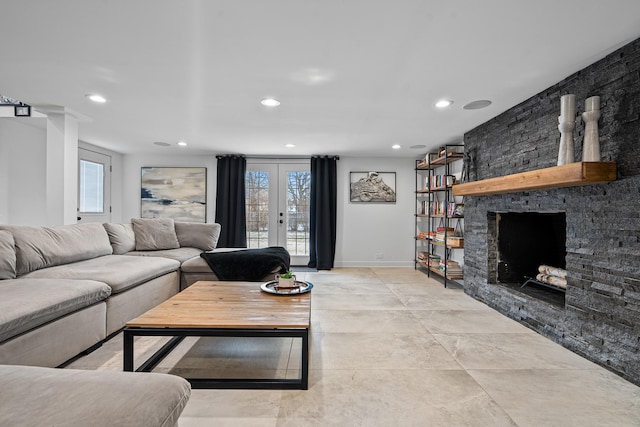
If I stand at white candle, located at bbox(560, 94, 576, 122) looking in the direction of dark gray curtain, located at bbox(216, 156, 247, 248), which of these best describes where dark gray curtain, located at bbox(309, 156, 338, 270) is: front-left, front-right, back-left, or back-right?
front-right

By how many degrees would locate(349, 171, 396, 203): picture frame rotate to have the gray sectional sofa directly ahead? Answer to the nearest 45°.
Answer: approximately 45° to its right

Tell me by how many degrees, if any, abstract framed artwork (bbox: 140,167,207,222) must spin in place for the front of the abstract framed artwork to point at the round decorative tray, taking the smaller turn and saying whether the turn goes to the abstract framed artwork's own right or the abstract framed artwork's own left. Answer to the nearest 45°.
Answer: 0° — it already faces it

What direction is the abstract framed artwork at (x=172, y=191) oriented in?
toward the camera

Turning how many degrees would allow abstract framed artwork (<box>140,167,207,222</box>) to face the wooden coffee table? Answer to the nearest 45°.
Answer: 0° — it already faces it

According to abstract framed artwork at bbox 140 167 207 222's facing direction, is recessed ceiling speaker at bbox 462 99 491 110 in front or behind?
in front

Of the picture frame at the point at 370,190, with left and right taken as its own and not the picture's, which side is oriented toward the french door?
right

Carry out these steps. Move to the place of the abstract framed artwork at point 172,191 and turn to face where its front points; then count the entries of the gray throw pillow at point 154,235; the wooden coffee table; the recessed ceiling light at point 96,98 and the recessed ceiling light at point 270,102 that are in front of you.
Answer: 4

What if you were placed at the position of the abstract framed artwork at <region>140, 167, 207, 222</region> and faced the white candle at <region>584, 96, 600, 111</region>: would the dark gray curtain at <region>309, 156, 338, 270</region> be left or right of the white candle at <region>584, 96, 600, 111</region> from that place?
left

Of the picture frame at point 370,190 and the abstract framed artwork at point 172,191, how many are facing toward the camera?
2

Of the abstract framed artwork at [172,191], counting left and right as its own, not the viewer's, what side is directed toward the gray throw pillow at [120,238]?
front

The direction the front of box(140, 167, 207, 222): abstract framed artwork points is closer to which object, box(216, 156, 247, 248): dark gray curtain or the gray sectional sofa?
the gray sectional sofa

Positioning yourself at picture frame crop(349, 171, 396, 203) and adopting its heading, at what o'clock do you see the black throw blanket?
The black throw blanket is roughly at 1 o'clock from the picture frame.

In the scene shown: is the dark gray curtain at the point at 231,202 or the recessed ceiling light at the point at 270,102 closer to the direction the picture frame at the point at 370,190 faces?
the recessed ceiling light

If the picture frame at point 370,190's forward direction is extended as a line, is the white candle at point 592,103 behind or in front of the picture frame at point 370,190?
in front

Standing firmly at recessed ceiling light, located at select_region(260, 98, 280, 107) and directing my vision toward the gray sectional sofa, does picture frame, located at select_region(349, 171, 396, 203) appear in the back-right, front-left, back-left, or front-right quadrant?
back-right

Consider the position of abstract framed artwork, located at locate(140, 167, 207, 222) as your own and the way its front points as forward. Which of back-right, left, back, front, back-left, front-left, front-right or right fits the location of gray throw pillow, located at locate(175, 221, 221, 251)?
front
